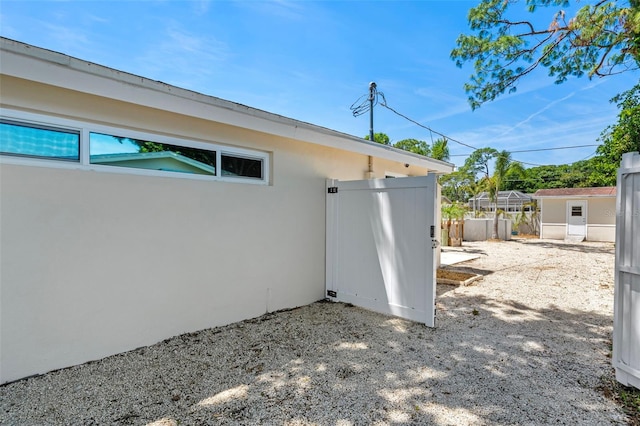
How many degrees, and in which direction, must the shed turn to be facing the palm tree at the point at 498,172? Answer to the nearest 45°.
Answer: approximately 90° to its right

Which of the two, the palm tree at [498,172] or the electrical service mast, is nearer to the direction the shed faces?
the electrical service mast

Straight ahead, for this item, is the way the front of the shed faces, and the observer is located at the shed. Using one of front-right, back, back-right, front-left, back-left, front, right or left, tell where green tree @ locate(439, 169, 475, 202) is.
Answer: back-right

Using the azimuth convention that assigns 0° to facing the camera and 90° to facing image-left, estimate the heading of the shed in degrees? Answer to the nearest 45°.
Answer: approximately 0°
